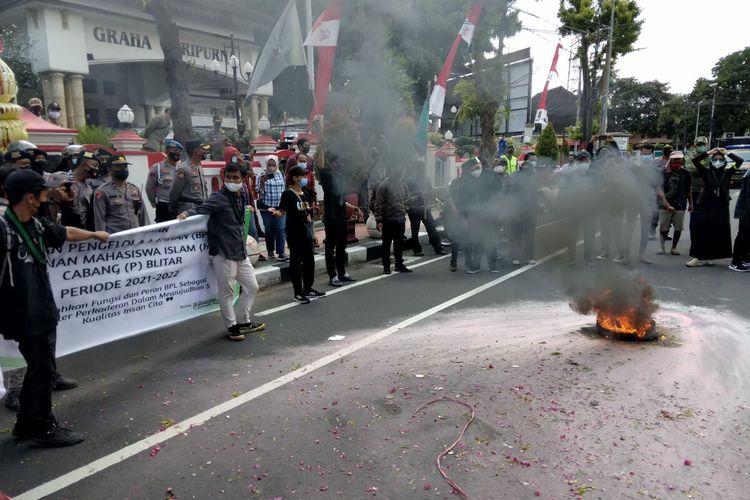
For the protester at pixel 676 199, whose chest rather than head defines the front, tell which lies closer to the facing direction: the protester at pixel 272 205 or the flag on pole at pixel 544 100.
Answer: the protester

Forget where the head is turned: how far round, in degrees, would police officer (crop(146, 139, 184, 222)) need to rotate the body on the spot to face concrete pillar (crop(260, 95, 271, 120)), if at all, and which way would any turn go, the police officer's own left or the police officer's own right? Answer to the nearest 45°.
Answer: approximately 135° to the police officer's own left

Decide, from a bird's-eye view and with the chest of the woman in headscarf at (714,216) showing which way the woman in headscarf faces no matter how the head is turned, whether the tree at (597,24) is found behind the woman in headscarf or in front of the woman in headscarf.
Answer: behind

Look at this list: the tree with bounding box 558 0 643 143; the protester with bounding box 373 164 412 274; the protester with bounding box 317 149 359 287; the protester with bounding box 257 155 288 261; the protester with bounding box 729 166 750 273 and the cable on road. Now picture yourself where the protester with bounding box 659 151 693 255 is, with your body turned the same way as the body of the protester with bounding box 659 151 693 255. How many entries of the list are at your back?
1

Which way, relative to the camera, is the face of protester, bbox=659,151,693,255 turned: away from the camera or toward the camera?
toward the camera

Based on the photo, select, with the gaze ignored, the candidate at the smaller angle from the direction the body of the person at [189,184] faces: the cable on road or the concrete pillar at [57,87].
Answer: the cable on road

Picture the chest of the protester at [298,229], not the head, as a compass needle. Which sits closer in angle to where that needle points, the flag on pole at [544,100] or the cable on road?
the cable on road

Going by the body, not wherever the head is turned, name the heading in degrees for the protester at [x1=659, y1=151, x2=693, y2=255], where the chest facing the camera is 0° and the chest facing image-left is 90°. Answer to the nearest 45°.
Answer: approximately 0°

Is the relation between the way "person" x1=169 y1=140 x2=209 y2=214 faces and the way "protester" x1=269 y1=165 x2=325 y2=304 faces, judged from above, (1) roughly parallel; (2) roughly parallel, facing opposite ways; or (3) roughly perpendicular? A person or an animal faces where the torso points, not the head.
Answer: roughly parallel

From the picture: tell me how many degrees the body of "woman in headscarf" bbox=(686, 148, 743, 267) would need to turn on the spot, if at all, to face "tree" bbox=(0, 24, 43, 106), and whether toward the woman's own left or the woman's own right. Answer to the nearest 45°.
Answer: approximately 90° to the woman's own right

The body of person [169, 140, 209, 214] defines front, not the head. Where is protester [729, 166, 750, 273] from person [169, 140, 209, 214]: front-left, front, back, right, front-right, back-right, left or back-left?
front-left

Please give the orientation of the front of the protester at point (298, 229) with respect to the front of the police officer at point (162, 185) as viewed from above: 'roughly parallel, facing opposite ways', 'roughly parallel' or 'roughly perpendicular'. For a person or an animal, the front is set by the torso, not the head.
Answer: roughly parallel

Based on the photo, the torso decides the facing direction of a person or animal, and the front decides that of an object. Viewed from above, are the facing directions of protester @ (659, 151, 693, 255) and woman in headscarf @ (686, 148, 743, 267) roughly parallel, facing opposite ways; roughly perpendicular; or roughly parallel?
roughly parallel
